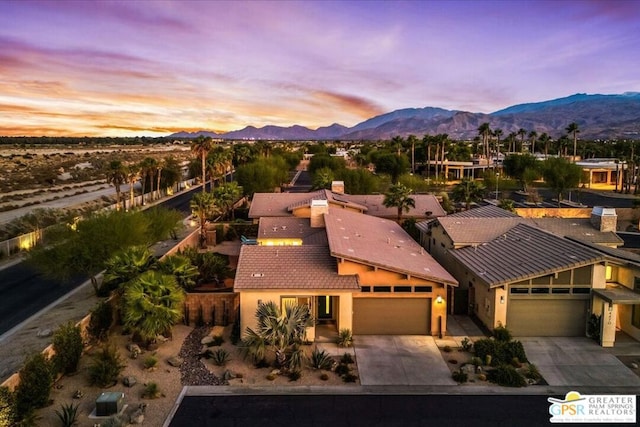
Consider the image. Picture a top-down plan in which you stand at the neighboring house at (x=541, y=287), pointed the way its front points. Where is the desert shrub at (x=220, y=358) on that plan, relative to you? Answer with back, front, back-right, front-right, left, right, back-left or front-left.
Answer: front-right

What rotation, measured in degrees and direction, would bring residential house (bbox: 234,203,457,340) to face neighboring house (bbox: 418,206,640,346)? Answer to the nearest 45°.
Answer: approximately 90° to its left

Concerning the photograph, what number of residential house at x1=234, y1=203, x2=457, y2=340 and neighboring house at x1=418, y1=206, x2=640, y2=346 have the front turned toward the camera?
2

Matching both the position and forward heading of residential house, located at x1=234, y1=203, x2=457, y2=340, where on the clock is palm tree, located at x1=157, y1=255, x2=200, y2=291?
The palm tree is roughly at 3 o'clock from the residential house.

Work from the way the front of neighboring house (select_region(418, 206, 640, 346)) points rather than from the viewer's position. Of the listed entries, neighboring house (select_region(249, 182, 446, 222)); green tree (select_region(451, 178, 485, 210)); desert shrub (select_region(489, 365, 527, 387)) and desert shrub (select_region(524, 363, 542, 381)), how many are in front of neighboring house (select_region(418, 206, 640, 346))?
2

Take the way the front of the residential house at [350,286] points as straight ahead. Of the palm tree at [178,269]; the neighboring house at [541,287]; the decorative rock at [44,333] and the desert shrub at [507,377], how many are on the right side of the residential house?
2

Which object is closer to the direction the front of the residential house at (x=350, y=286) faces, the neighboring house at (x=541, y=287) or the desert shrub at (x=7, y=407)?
the desert shrub

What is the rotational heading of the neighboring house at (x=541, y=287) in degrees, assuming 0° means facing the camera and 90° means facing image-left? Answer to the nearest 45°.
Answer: approximately 0°
